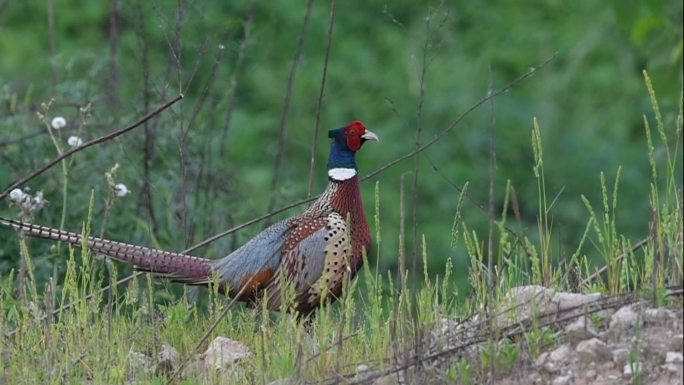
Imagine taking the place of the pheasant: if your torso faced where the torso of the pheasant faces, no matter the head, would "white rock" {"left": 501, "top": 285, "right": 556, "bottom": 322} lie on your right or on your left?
on your right

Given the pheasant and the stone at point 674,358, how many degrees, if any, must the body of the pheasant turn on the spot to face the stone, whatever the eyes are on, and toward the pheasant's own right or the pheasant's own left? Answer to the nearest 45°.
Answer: approximately 45° to the pheasant's own right

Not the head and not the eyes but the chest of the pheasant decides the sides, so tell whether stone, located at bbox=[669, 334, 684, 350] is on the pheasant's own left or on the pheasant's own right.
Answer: on the pheasant's own right

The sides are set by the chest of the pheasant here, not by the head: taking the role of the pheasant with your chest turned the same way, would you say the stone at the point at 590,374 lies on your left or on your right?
on your right

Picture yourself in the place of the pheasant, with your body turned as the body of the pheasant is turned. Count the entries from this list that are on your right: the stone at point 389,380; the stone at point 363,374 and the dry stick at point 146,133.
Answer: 2

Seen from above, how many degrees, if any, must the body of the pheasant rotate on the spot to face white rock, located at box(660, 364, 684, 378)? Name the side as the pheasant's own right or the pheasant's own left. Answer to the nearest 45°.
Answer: approximately 45° to the pheasant's own right

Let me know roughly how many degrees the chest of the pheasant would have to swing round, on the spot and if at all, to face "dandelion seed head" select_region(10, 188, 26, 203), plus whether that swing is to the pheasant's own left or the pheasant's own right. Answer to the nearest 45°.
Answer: approximately 180°

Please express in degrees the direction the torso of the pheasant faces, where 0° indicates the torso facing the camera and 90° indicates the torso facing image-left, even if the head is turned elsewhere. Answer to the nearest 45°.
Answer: approximately 270°
